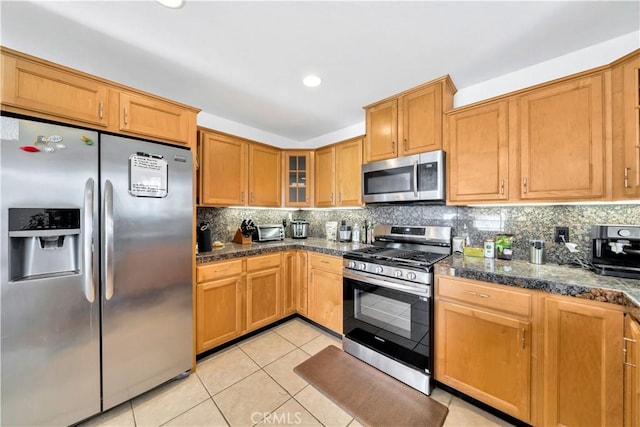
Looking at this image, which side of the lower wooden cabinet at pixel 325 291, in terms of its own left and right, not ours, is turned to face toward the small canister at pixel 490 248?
left

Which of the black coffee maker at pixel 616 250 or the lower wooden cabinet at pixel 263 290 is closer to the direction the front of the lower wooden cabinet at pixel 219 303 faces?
the black coffee maker

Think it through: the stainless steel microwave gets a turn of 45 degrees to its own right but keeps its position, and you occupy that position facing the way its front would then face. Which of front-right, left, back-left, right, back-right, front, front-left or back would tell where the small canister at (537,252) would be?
back

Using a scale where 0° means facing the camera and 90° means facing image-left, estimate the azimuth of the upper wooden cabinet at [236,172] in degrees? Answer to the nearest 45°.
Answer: approximately 315°

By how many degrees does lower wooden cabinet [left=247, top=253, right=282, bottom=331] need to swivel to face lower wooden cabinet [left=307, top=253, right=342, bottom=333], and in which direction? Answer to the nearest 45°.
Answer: approximately 45° to its left

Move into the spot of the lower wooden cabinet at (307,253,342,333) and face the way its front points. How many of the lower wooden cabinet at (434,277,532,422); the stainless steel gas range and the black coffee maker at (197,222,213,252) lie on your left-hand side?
2

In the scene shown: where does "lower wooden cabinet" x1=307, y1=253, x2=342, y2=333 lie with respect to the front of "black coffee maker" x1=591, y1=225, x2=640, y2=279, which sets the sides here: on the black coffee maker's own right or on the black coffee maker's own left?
on the black coffee maker's own right
